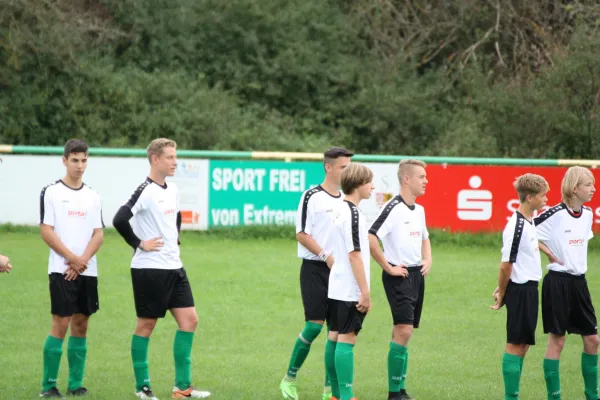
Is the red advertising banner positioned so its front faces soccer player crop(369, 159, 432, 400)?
yes

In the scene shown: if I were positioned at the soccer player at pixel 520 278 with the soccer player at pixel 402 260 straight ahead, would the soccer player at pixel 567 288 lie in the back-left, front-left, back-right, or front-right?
back-right

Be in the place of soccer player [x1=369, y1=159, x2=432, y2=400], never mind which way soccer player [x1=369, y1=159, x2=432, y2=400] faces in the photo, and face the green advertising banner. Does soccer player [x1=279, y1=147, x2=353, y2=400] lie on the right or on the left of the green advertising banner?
left

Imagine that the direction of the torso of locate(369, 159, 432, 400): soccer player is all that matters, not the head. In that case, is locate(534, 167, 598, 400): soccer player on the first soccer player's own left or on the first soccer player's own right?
on the first soccer player's own left

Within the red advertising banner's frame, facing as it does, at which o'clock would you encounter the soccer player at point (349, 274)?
The soccer player is roughly at 12 o'clock from the red advertising banner.

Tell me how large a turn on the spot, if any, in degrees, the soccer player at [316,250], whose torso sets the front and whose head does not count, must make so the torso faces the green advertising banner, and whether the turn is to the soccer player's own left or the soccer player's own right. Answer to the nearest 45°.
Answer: approximately 135° to the soccer player's own left

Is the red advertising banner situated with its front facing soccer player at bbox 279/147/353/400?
yes

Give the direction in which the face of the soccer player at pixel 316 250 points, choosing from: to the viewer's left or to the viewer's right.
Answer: to the viewer's right

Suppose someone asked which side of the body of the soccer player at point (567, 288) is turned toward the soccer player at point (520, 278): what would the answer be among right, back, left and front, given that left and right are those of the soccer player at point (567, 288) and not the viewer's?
right
